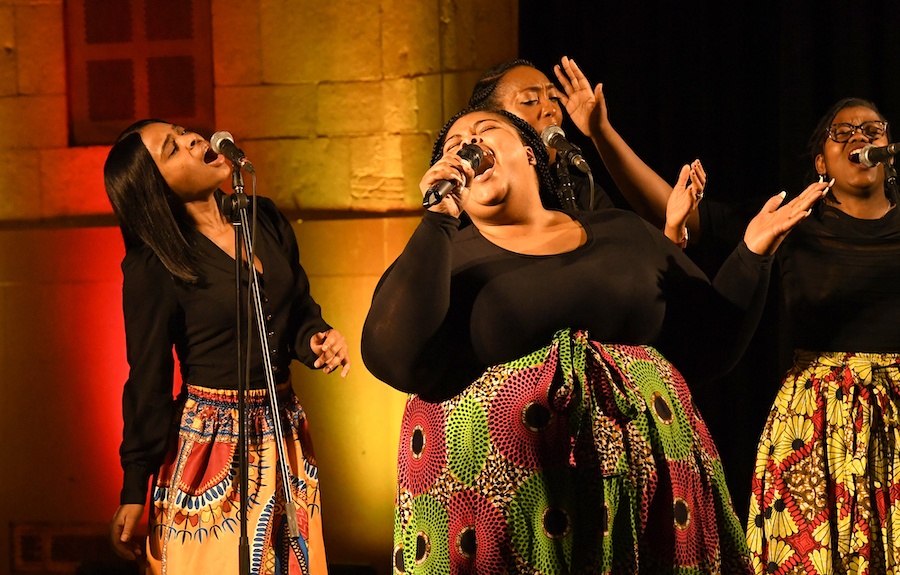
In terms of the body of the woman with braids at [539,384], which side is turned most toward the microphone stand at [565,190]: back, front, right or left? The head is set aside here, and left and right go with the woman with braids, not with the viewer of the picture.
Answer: back

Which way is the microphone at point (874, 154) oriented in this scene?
to the viewer's left

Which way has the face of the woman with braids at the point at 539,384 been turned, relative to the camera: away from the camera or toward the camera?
toward the camera

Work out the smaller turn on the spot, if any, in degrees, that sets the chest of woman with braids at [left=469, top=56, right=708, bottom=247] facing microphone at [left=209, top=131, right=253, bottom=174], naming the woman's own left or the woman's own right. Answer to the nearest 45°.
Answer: approximately 90° to the woman's own right

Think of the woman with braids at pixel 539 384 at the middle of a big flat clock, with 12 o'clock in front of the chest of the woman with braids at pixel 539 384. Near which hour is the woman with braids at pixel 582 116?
the woman with braids at pixel 582 116 is roughly at 6 o'clock from the woman with braids at pixel 539 384.

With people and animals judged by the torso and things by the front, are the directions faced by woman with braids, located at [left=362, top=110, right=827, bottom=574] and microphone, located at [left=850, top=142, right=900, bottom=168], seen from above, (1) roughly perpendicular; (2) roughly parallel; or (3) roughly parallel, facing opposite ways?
roughly perpendicular

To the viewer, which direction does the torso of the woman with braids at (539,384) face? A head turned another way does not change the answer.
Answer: toward the camera

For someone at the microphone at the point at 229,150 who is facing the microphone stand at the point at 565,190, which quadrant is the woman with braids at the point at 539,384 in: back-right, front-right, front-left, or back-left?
front-right

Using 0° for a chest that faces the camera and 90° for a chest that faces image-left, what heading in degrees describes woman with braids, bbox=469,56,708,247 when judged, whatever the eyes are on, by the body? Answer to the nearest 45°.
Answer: approximately 315°

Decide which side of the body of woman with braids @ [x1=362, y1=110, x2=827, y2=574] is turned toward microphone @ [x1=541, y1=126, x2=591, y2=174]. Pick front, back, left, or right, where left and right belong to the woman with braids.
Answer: back

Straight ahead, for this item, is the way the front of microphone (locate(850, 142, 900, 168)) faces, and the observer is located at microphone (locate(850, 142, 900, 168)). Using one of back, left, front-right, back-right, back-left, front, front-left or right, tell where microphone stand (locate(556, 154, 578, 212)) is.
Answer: front-left

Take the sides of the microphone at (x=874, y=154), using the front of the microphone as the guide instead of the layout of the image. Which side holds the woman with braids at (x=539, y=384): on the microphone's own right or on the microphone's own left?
on the microphone's own left
